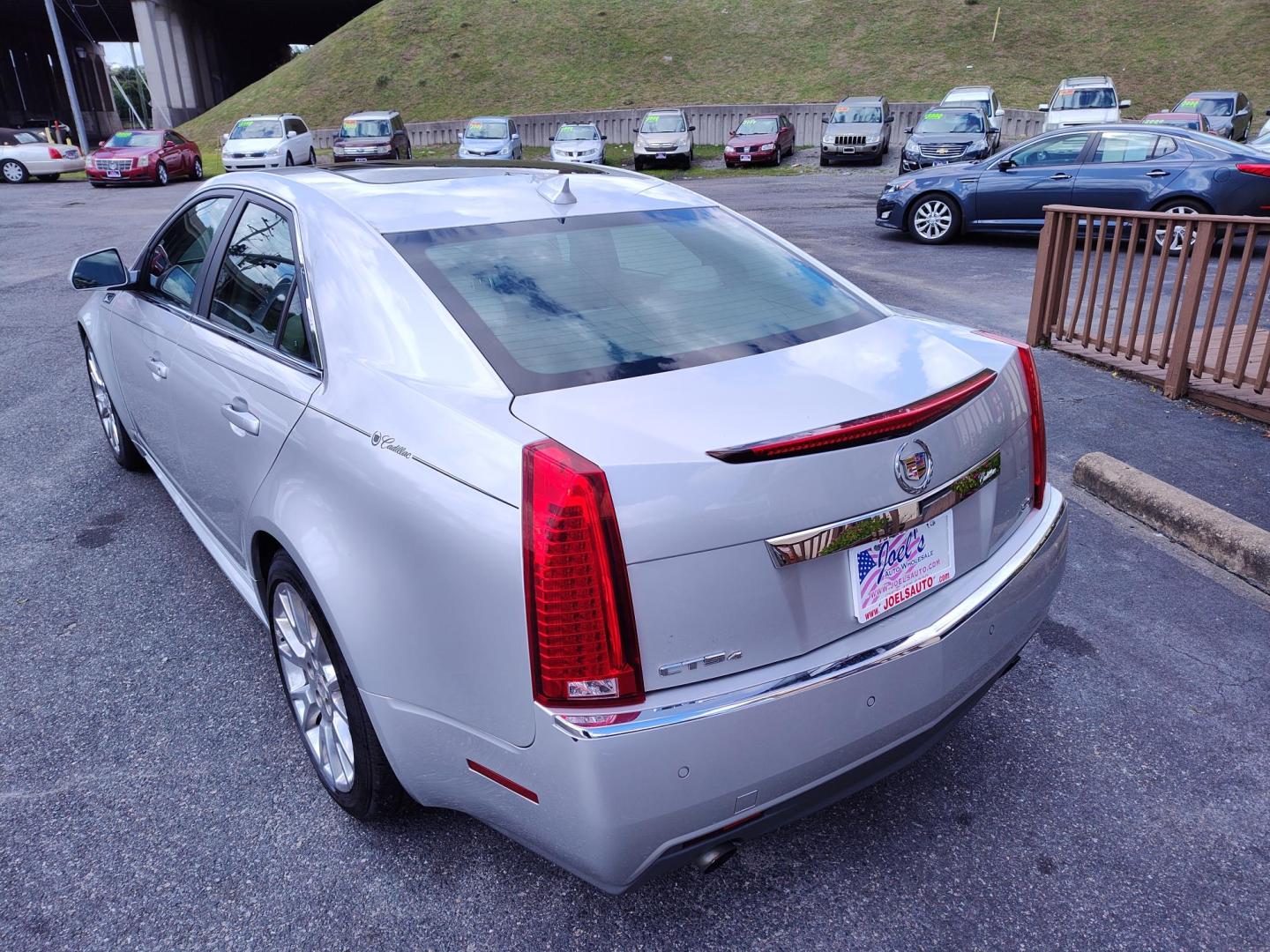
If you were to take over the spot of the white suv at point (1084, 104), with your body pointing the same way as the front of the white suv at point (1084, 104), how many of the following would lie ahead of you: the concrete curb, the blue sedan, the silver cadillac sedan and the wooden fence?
4

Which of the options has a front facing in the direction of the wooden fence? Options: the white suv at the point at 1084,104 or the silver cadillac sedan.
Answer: the white suv

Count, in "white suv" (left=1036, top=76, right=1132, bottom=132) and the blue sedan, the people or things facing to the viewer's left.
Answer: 1

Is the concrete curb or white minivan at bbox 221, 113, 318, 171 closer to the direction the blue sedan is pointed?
the white minivan

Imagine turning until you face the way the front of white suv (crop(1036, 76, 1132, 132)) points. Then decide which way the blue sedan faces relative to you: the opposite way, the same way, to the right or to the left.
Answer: to the right

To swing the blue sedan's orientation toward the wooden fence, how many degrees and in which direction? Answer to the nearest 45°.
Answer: approximately 90° to its left

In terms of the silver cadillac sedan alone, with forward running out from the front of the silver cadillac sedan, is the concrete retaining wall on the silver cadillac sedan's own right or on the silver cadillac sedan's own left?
on the silver cadillac sedan's own right

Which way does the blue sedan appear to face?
to the viewer's left

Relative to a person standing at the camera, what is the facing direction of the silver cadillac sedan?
facing away from the viewer and to the left of the viewer

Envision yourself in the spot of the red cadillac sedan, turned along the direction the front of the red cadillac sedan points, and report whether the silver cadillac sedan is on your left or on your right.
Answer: on your left

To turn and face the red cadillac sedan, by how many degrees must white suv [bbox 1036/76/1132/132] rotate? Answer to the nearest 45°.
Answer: approximately 45° to its right

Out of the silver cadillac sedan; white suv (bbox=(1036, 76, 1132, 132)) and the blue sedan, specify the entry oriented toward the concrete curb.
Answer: the white suv

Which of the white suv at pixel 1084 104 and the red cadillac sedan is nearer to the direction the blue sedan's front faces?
the red cadillac sedan

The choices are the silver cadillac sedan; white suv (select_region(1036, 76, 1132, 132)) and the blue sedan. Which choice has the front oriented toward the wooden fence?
the white suv

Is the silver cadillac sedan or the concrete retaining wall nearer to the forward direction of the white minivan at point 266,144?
the silver cadillac sedan

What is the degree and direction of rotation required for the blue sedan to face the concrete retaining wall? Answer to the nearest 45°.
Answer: approximately 45° to its right

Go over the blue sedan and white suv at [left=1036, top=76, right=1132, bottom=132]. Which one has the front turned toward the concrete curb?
the white suv
